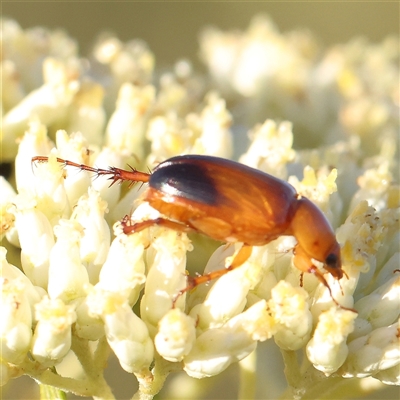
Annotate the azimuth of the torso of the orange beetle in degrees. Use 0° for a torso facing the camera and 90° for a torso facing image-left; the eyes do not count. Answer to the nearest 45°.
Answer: approximately 270°
